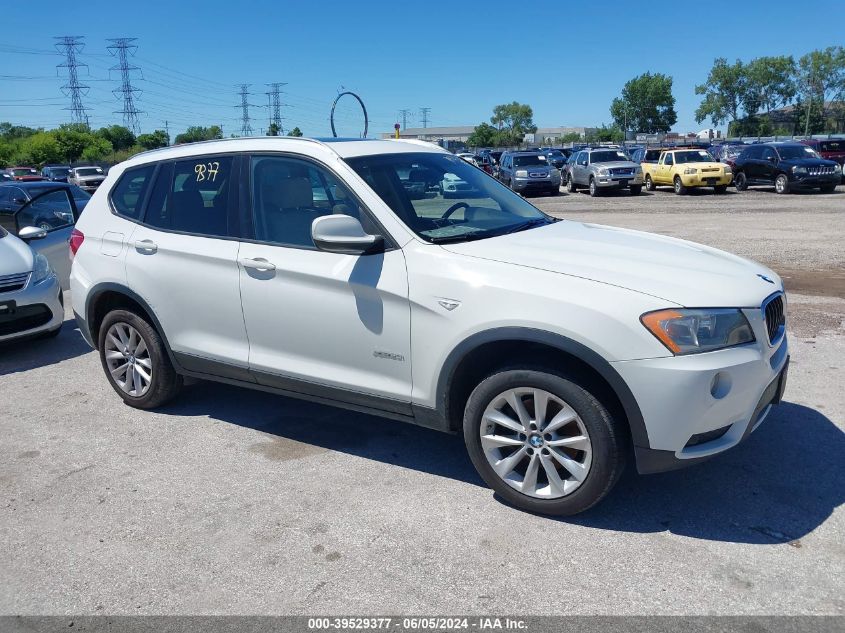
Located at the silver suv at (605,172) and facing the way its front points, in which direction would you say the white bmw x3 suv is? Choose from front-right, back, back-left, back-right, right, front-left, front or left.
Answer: front-right

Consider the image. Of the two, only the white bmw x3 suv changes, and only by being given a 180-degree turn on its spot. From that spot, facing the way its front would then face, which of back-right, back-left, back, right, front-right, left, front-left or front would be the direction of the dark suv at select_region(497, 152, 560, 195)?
front-right

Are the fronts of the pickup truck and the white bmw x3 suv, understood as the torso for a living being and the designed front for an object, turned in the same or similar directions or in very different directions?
same or similar directions

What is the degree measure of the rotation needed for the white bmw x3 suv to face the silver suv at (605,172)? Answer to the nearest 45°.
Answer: approximately 135° to its left

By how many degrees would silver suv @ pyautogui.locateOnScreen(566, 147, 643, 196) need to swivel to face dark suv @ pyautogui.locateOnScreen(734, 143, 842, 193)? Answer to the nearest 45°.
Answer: approximately 45° to its left

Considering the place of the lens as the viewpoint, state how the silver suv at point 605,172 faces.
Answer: facing the viewer and to the right of the viewer

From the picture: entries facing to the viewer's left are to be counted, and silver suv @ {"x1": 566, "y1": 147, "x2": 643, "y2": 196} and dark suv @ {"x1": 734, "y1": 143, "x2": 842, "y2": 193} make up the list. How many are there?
0

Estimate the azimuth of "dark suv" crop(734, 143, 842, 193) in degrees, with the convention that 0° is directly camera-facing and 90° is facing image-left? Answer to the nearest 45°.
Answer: approximately 315°

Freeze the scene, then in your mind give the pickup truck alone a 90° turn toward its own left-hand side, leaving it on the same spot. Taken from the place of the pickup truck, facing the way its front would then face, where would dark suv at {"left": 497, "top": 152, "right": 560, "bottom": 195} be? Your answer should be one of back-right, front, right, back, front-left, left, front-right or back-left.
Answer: back-left

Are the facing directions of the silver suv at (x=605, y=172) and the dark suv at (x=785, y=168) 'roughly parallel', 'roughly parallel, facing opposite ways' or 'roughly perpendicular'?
roughly parallel

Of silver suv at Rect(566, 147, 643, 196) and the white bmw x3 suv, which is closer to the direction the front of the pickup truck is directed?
the white bmw x3 suv

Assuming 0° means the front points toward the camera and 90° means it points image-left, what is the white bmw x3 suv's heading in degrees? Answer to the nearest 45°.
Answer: approximately 315°

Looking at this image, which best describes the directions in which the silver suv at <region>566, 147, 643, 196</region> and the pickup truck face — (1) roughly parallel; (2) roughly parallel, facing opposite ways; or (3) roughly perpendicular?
roughly parallel
